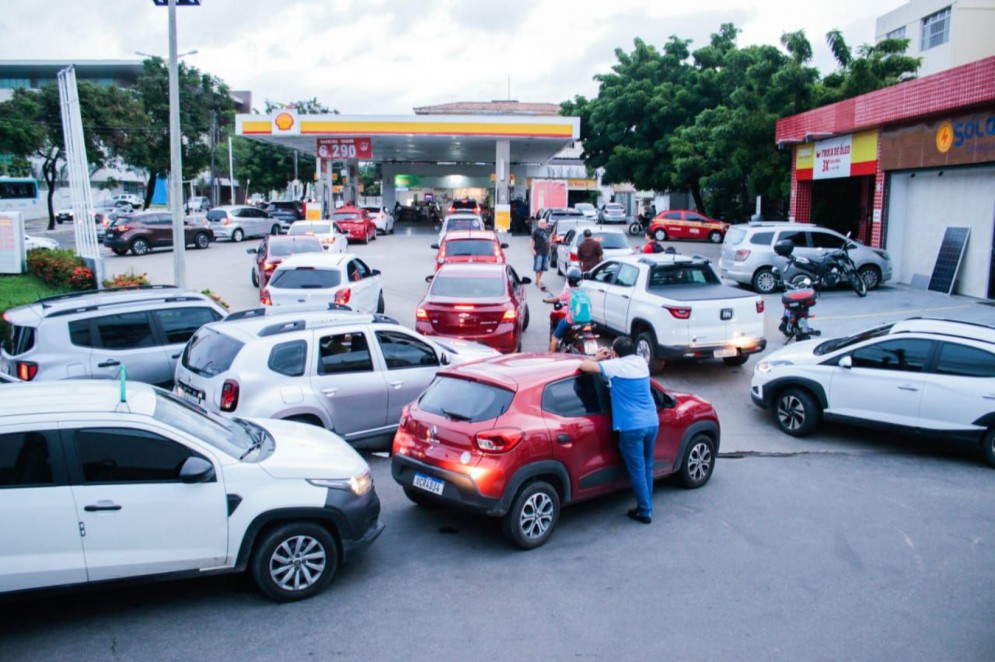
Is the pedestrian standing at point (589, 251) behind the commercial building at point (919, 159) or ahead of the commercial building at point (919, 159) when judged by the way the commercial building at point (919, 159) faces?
ahead

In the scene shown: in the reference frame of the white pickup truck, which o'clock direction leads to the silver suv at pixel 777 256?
The silver suv is roughly at 2 o'clock from the white pickup truck.

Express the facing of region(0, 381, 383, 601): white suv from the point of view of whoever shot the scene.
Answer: facing to the right of the viewer

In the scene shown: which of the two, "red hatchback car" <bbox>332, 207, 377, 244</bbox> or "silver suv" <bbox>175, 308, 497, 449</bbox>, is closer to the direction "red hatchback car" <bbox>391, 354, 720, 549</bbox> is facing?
the red hatchback car

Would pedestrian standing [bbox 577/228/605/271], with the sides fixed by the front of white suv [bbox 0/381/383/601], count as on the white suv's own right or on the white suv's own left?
on the white suv's own left

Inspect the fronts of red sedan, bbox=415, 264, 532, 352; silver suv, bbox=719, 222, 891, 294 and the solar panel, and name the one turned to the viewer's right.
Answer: the silver suv

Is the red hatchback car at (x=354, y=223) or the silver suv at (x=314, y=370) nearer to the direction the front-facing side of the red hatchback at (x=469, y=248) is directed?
the red hatchback car

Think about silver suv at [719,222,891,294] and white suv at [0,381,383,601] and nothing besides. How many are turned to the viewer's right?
2

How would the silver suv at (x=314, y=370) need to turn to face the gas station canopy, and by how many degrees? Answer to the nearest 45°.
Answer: approximately 45° to its left

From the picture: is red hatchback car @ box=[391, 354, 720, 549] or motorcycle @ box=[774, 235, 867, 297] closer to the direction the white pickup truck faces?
the motorcycle

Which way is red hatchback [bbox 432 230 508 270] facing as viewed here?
away from the camera

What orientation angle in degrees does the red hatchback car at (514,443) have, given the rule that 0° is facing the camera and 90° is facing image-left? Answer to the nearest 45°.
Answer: approximately 225°

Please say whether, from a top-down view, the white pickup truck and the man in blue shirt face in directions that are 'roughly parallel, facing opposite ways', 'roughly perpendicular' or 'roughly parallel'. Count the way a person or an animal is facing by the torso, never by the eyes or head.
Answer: roughly parallel

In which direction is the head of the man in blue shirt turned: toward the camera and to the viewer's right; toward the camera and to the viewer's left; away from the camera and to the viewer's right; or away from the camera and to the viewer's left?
away from the camera and to the viewer's left

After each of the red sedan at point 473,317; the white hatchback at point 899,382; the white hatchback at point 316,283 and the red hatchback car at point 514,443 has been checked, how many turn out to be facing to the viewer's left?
1

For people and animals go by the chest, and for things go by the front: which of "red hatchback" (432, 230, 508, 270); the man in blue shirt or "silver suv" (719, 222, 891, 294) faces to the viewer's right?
the silver suv

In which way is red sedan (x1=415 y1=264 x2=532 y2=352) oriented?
away from the camera

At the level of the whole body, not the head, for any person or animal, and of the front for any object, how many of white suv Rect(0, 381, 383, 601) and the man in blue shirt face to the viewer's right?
1

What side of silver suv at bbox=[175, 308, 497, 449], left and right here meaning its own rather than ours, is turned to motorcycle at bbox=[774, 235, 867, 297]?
front

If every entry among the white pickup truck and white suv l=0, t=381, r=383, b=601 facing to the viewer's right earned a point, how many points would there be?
1

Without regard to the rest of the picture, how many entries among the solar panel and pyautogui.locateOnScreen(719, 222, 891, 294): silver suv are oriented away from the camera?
0
